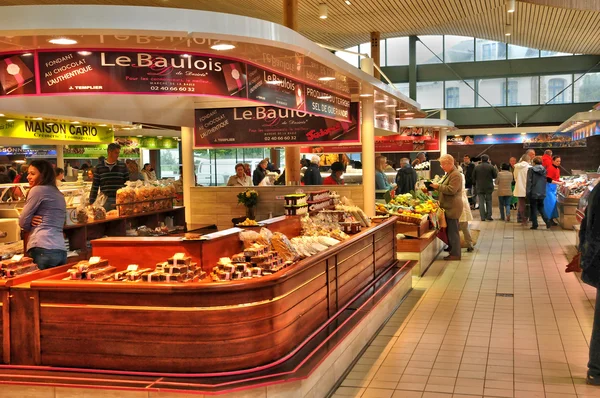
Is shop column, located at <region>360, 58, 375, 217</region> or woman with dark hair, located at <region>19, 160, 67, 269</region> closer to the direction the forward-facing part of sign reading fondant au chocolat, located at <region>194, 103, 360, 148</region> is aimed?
the woman with dark hair

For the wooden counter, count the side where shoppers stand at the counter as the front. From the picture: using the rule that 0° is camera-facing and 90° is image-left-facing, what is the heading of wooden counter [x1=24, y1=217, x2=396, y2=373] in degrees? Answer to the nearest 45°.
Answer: approximately 315°

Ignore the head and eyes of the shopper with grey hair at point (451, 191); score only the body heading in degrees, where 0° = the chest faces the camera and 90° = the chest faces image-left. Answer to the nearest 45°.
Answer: approximately 90°

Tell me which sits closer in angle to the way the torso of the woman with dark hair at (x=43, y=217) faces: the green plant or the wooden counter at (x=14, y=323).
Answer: the green plant

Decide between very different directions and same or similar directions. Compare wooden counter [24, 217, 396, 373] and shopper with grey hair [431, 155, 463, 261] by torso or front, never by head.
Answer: very different directions

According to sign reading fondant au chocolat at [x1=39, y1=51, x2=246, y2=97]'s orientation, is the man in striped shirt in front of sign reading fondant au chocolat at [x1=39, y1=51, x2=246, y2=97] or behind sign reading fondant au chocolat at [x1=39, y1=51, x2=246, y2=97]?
behind

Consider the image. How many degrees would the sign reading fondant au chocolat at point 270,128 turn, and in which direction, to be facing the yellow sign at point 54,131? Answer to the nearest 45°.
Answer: approximately 135° to its right
